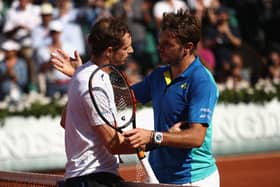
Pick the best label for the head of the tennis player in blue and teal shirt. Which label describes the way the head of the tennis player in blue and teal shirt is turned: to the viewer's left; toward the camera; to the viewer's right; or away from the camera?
to the viewer's left

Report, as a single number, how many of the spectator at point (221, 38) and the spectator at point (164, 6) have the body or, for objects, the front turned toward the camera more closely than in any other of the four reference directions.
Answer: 2

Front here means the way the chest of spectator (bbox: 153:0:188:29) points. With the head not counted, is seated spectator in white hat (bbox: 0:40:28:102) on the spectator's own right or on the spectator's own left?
on the spectator's own right

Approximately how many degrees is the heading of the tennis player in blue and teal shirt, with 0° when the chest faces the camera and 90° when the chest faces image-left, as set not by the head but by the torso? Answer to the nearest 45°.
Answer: approximately 45°

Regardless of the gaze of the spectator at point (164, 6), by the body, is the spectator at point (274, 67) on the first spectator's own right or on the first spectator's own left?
on the first spectator's own left
